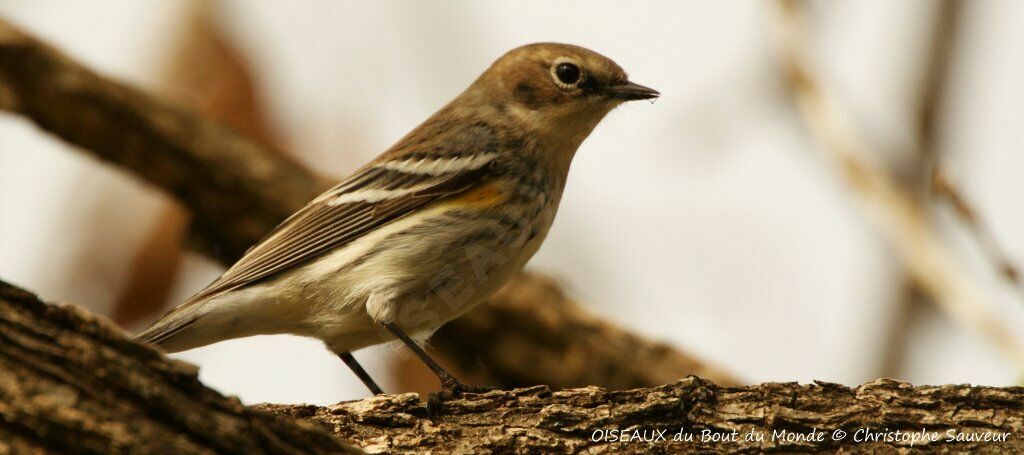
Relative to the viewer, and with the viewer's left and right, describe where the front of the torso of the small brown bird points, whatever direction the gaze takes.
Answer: facing to the right of the viewer

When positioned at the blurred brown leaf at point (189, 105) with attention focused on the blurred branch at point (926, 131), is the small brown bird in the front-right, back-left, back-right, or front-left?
front-right

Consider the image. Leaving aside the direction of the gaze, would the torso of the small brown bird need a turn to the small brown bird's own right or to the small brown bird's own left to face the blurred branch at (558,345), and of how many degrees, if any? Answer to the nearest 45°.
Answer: approximately 45° to the small brown bird's own left

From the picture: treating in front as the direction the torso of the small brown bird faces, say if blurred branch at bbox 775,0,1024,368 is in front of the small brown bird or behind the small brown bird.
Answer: in front

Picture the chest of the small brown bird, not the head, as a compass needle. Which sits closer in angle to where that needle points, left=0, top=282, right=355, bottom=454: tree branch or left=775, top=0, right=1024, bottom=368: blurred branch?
the blurred branch

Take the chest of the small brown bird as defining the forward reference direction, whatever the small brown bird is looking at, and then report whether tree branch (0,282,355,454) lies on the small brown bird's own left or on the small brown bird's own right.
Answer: on the small brown bird's own right
